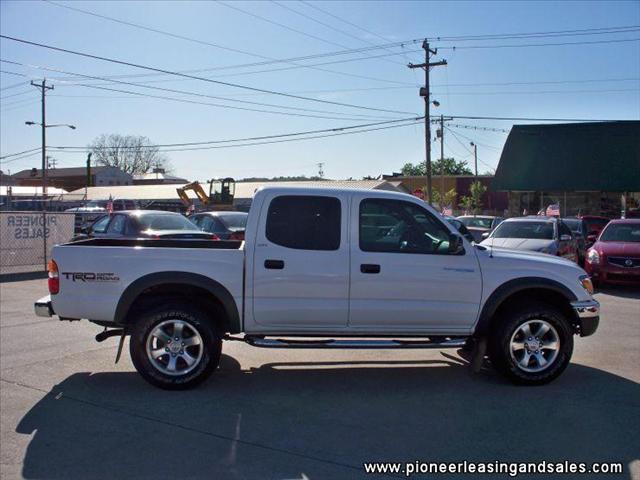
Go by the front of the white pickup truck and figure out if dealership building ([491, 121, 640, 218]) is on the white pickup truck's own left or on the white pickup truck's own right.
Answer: on the white pickup truck's own left

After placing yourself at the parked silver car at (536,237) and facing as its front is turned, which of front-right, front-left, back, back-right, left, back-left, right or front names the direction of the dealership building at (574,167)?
back-right

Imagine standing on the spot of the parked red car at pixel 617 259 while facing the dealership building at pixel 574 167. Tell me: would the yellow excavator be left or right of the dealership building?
left

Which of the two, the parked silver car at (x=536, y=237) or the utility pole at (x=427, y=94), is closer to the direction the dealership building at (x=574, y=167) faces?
the parked silver car

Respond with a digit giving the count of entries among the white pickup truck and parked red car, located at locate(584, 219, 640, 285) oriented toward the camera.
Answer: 1

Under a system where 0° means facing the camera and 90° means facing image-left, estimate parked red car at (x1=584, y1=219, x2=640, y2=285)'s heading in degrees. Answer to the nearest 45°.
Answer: approximately 0°

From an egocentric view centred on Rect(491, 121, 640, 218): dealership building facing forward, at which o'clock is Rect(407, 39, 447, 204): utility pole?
The utility pole is roughly at 3 o'clock from the dealership building.

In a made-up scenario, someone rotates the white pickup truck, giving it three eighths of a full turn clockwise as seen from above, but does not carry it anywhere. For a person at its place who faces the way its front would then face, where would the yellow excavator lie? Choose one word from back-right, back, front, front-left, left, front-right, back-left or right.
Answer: back-right

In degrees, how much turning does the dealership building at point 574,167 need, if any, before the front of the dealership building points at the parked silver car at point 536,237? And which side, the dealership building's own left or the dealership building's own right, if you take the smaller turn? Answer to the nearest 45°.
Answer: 0° — it already faces it

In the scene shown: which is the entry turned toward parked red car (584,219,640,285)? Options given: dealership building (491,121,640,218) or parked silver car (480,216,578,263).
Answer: the dealership building

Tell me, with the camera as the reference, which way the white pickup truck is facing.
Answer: facing to the right of the viewer

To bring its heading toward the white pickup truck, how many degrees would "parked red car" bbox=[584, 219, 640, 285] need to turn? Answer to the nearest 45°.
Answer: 0° — it already faces it

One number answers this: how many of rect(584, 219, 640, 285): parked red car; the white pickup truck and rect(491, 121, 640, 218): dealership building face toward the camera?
2

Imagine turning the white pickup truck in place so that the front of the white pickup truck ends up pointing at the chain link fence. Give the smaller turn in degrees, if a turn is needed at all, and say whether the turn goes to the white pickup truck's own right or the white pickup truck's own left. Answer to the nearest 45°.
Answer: approximately 135° to the white pickup truck's own left

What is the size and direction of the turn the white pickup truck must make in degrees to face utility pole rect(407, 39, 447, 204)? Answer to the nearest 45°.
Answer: approximately 90° to its left

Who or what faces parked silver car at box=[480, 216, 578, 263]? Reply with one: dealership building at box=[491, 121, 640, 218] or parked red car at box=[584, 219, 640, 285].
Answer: the dealership building

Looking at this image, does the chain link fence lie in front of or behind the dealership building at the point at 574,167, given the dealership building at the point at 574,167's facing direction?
in front
